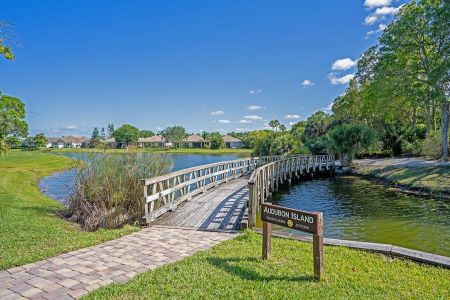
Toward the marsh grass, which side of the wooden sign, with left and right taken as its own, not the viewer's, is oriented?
right

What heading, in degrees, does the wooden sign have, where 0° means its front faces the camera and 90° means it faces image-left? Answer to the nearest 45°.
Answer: approximately 45°

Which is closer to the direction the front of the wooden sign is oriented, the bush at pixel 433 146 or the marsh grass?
the marsh grass

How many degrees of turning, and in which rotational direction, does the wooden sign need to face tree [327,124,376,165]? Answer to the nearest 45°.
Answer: approximately 135° to its right

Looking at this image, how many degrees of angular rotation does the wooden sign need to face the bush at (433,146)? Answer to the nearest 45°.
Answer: approximately 180°

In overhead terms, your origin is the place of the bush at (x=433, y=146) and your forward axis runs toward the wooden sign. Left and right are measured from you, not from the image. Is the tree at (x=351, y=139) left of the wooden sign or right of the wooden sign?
right

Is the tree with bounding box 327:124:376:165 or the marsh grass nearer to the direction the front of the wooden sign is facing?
the marsh grass
